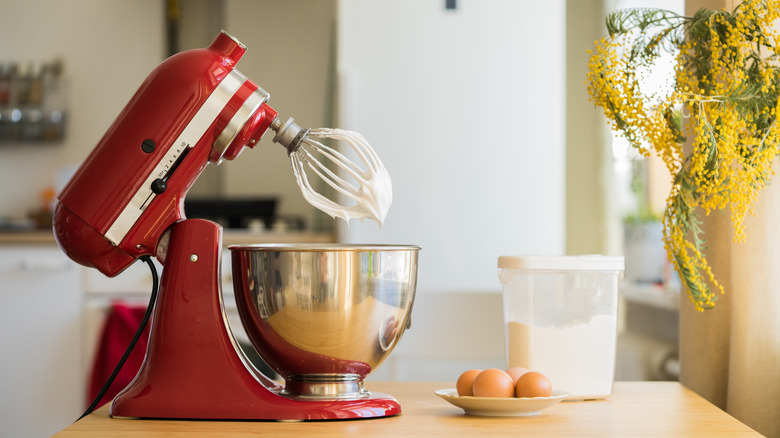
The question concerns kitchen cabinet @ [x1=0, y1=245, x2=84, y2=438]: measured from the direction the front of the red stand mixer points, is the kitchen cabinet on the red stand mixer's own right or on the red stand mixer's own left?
on the red stand mixer's own left

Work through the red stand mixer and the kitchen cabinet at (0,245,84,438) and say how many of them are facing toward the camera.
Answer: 1

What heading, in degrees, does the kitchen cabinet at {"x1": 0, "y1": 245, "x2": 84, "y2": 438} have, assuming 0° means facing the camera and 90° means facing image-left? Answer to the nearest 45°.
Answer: approximately 0°

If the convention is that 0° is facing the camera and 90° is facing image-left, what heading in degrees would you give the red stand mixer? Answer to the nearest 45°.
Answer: approximately 270°

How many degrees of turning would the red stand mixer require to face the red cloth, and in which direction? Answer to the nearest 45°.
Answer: approximately 90° to its left

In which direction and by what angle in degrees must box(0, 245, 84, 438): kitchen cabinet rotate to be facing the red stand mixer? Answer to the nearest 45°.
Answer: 0° — it already faces it

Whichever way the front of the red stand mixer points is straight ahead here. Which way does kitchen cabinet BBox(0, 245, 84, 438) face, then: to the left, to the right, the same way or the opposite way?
to the right
